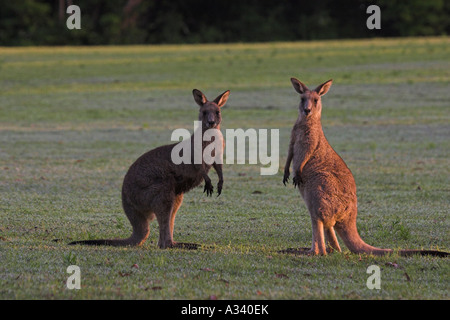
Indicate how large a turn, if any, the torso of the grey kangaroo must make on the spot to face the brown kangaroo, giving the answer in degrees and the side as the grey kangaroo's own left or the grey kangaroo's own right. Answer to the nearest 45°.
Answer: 0° — it already faces it

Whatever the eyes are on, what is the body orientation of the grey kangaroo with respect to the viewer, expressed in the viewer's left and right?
facing to the right of the viewer
